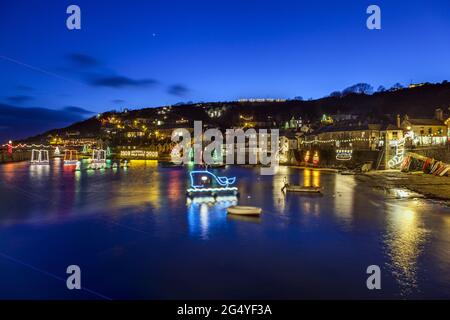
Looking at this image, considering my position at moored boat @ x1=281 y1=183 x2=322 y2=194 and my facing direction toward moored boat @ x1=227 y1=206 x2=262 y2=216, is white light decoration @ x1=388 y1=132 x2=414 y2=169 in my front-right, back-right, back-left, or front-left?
back-left

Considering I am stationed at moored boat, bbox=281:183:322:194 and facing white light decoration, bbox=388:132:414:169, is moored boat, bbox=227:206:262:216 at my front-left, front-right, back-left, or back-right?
back-right
